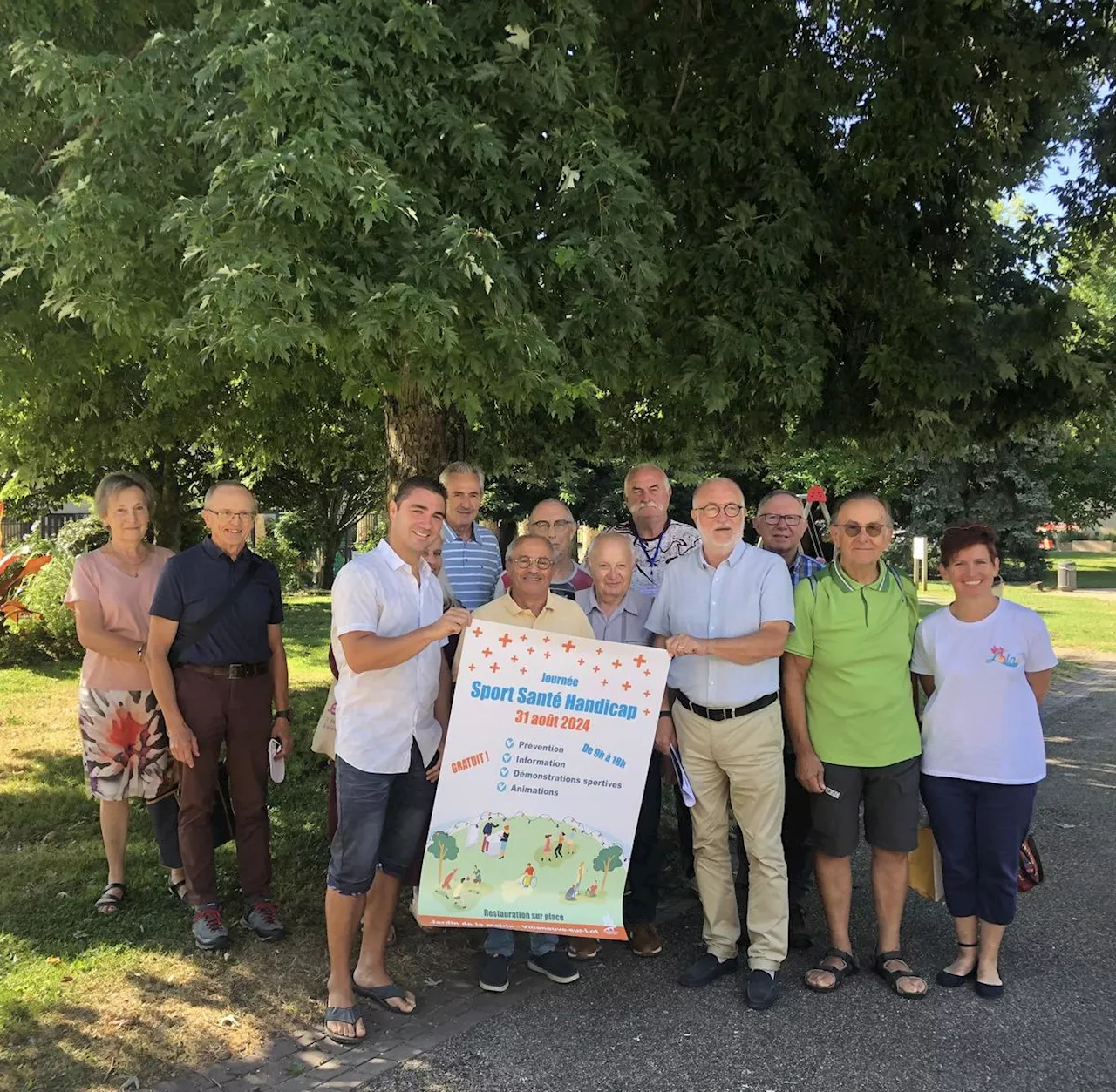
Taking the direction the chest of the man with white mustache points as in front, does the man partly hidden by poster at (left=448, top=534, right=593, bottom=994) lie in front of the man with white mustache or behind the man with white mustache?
in front

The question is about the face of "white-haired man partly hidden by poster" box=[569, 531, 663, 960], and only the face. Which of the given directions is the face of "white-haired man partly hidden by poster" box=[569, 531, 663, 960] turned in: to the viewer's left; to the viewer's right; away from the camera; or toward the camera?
toward the camera

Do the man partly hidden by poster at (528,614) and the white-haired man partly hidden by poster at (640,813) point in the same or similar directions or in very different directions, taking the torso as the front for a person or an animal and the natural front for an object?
same or similar directions

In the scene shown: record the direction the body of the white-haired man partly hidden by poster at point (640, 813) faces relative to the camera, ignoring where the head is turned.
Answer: toward the camera

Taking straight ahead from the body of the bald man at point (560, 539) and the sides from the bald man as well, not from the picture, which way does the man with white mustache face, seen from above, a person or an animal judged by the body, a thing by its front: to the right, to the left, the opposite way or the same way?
the same way

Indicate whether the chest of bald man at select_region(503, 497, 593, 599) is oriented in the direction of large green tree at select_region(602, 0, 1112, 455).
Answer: no

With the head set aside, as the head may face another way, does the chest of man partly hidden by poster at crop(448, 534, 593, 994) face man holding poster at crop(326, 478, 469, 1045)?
no

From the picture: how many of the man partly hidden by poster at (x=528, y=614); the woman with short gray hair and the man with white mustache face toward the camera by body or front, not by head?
3

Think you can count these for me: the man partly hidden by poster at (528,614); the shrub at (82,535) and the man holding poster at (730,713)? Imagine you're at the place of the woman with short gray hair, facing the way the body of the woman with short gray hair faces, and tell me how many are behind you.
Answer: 1

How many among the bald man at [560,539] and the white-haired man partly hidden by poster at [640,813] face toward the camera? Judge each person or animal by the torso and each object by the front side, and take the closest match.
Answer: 2

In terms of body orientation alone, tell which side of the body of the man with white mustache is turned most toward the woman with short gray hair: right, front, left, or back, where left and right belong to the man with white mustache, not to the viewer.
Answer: right

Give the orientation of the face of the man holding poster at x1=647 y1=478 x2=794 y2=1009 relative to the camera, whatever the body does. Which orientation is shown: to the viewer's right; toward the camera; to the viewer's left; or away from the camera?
toward the camera

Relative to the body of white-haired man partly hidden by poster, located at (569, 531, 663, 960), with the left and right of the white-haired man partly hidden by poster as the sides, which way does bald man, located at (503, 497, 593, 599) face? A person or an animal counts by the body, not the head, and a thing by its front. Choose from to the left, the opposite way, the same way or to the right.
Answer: the same way

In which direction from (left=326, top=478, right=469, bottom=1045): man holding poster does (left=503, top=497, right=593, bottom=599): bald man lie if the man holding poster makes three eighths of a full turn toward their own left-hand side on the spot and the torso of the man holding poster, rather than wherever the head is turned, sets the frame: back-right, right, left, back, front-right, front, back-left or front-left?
front-right

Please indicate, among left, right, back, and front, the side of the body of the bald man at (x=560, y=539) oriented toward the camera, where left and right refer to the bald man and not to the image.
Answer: front

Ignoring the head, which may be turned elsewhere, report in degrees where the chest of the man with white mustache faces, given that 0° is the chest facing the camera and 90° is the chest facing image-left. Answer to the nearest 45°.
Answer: approximately 0°

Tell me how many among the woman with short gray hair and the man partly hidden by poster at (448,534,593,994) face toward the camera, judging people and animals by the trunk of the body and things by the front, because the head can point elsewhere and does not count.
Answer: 2
